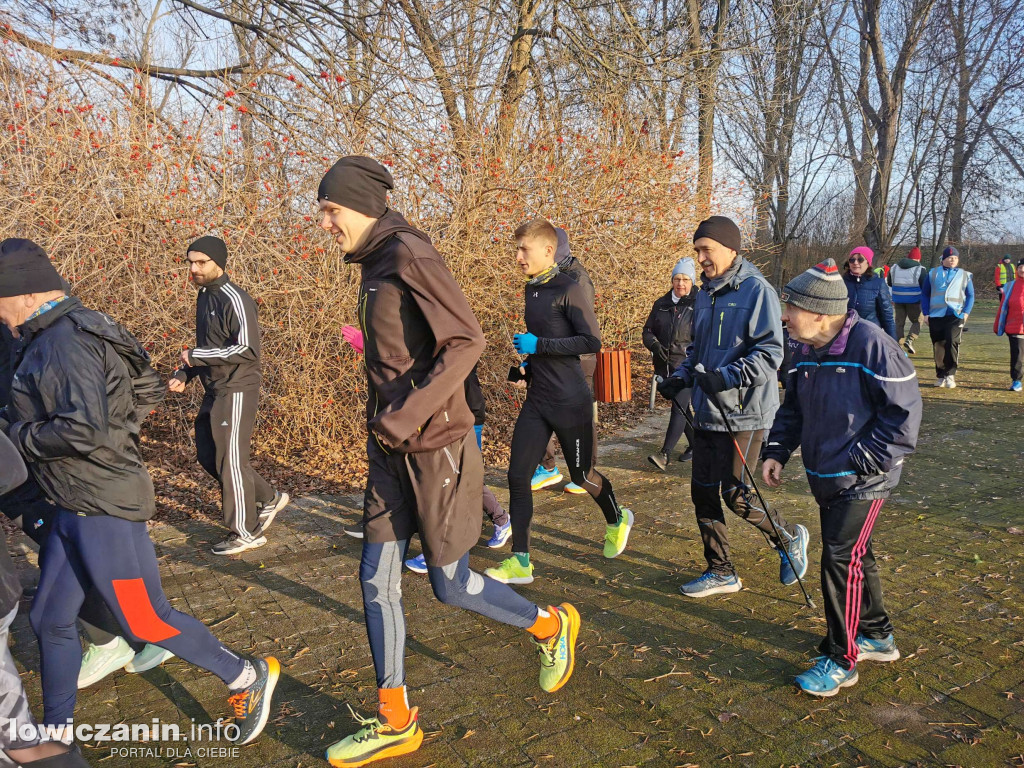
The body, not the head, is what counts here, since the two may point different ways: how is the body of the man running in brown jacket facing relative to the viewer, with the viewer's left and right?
facing to the left of the viewer

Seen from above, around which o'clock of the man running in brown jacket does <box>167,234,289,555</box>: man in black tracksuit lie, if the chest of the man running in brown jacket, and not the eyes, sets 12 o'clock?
The man in black tracksuit is roughly at 2 o'clock from the man running in brown jacket.

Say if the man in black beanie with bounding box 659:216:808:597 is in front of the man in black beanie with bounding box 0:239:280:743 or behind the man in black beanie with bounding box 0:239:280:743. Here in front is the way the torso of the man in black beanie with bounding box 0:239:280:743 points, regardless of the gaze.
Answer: behind

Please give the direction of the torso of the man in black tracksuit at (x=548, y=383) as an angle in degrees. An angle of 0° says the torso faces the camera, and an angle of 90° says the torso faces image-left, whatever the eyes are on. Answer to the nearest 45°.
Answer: approximately 45°

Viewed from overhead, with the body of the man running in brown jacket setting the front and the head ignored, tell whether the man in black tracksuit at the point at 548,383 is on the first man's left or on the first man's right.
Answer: on the first man's right

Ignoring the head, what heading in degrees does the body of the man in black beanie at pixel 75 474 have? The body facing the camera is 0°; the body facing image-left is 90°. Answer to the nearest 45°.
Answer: approximately 90°

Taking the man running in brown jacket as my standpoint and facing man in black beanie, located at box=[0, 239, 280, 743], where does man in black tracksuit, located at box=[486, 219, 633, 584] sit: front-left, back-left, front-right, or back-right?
back-right

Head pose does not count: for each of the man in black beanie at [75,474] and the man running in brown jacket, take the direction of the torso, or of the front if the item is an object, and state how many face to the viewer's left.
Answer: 2

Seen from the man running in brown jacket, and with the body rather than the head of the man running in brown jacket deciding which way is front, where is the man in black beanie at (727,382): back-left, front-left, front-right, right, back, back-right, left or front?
back-right

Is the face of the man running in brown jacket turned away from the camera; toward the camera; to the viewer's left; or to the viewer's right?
to the viewer's left

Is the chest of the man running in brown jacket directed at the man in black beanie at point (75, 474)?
yes

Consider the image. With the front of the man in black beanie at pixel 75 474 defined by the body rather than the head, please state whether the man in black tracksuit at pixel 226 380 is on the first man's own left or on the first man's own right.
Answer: on the first man's own right

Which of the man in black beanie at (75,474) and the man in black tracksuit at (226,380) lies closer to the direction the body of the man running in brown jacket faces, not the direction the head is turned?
the man in black beanie
